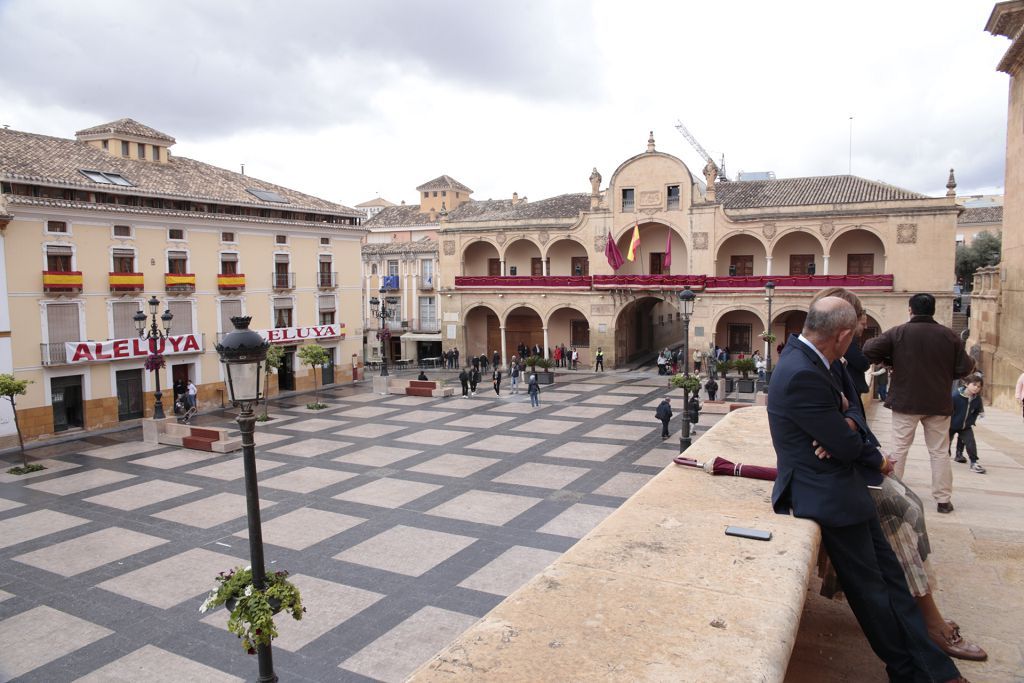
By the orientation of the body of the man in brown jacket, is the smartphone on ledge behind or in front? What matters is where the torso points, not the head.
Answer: behind

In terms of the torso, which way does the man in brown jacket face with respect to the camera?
away from the camera

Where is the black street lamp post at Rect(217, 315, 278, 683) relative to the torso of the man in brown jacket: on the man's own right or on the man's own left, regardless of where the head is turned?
on the man's own left

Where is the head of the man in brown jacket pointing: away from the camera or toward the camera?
away from the camera

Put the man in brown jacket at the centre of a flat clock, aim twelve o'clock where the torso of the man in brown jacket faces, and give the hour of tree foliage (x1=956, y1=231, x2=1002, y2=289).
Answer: The tree foliage is roughly at 12 o'clock from the man in brown jacket.

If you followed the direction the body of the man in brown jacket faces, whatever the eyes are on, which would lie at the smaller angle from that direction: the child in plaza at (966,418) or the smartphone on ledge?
the child in plaza
